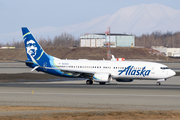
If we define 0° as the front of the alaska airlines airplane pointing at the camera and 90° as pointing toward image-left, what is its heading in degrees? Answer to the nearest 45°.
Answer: approximately 315°
